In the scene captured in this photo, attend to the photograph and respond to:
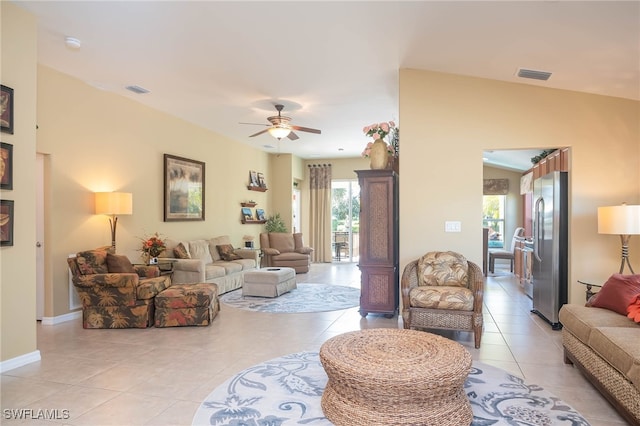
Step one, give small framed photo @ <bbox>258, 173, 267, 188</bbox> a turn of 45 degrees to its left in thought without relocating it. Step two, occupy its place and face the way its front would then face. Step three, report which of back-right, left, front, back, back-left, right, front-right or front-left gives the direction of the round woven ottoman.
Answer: right

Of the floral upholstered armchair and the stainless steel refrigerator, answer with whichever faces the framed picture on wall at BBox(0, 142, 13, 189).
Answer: the stainless steel refrigerator

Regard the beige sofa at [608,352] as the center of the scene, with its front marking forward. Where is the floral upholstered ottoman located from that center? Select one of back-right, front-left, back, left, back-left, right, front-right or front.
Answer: front-right

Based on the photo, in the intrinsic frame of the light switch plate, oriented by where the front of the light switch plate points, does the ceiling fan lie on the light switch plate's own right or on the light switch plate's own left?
on the light switch plate's own right

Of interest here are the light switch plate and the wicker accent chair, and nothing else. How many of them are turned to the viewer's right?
0

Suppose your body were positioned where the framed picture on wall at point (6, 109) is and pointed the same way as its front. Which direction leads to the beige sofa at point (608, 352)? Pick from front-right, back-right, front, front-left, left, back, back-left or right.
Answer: front

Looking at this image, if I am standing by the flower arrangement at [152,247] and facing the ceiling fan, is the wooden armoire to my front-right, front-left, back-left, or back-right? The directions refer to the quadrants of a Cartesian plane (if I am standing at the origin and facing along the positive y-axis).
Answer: front-right

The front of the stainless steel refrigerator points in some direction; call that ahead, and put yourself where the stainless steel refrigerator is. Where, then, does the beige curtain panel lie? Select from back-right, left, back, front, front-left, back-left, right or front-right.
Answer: right

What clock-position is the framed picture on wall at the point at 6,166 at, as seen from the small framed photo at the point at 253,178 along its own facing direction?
The framed picture on wall is roughly at 2 o'clock from the small framed photo.

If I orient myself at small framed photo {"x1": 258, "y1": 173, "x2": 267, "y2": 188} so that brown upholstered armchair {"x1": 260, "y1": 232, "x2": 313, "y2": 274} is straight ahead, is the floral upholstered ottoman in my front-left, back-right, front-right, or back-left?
front-right

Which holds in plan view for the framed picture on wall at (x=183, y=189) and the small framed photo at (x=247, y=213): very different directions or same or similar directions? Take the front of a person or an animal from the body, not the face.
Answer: same or similar directions

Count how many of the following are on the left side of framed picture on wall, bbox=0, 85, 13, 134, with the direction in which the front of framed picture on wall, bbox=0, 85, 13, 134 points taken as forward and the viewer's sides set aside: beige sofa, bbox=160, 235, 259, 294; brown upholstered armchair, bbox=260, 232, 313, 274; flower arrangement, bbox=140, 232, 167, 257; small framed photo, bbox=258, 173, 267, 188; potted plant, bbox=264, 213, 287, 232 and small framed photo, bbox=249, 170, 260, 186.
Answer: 6

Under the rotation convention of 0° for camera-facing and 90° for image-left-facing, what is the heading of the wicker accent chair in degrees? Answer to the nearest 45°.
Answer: approximately 0°

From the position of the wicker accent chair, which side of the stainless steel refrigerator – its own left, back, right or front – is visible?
front

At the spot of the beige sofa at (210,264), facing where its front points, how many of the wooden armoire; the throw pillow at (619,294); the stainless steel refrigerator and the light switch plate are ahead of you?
4
